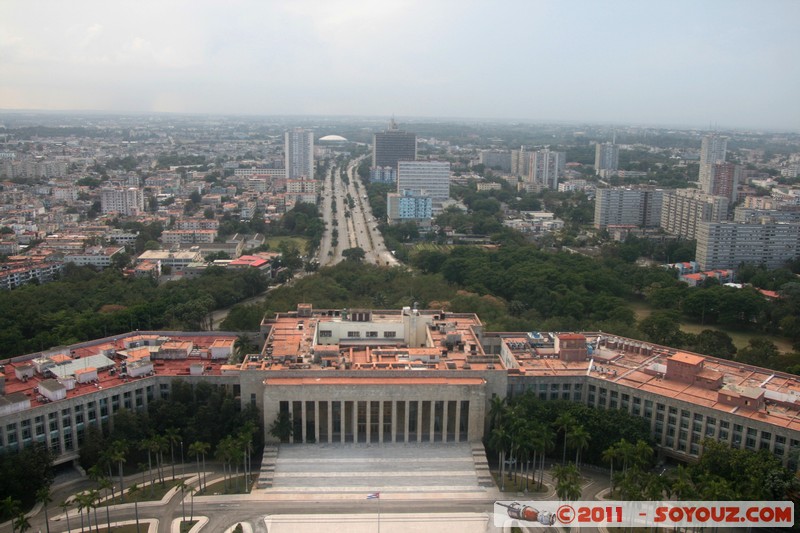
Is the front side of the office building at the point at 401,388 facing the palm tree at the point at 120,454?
no

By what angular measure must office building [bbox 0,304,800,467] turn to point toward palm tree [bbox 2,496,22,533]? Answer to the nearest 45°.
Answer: approximately 45° to its right

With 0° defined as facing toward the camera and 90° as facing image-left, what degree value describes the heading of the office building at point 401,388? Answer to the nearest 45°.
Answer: approximately 0°

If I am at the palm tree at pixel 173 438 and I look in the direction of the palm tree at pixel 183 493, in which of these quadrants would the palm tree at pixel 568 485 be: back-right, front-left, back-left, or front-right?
front-left

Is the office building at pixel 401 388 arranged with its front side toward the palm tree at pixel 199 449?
no

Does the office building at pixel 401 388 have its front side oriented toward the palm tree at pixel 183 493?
no

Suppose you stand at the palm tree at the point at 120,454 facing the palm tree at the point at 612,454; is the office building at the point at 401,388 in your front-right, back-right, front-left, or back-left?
front-left

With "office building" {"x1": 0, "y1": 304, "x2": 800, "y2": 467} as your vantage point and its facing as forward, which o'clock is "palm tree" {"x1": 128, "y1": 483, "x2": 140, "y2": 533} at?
The palm tree is roughly at 2 o'clock from the office building.

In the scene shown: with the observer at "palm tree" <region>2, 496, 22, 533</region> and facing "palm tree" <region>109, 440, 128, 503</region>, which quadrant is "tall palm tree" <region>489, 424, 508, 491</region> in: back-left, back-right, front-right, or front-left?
front-right
